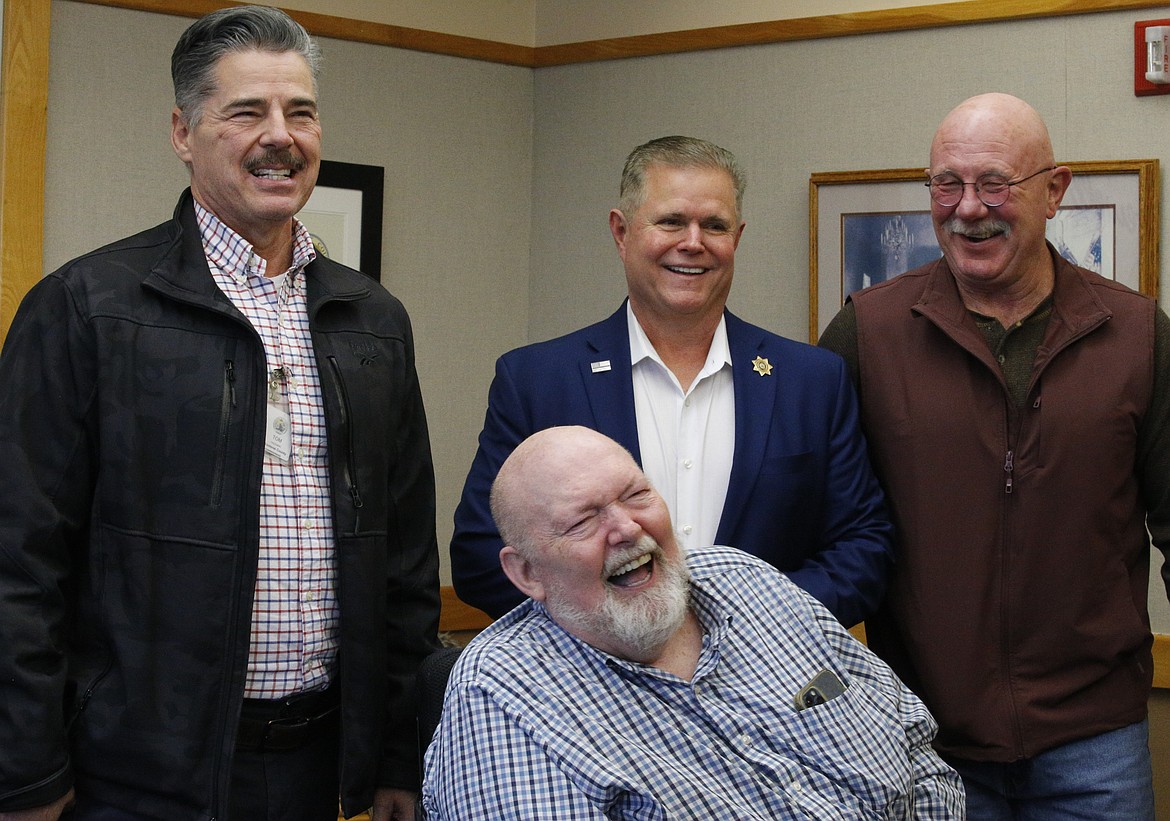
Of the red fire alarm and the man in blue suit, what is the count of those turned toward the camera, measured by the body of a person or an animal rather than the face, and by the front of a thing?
2

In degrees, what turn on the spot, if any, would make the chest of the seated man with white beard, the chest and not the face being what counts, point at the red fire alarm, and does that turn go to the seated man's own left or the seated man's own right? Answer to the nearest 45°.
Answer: approximately 90° to the seated man's own left

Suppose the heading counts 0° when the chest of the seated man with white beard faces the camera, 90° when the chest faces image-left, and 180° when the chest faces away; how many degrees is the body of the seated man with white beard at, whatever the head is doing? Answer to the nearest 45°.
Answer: approximately 315°

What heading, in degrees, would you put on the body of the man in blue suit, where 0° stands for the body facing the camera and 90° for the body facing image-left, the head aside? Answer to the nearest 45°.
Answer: approximately 0°

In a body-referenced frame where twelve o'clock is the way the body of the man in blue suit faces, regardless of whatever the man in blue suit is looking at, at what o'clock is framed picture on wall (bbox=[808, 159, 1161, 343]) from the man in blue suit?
The framed picture on wall is roughly at 7 o'clock from the man in blue suit.

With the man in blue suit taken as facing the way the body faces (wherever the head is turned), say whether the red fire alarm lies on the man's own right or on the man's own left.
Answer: on the man's own left

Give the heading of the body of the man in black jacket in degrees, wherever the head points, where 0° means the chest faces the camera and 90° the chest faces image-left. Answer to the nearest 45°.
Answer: approximately 315°
